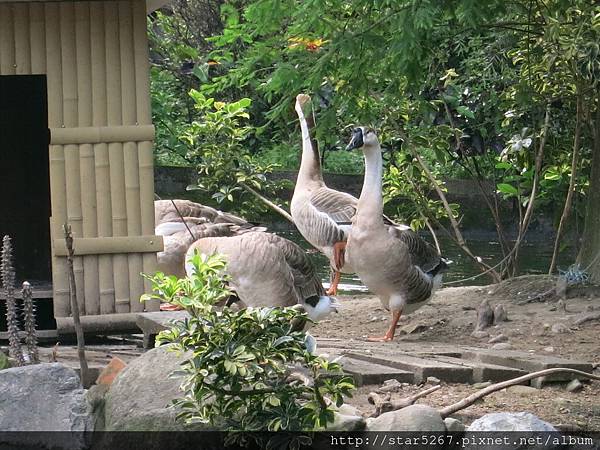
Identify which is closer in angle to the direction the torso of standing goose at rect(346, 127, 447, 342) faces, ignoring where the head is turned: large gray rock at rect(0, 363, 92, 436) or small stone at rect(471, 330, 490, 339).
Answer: the large gray rock

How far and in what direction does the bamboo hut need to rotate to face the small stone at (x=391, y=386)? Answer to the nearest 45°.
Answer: approximately 45° to its left

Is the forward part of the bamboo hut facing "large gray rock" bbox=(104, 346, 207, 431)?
yes

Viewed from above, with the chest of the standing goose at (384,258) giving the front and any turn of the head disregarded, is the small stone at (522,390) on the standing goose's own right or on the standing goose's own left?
on the standing goose's own left

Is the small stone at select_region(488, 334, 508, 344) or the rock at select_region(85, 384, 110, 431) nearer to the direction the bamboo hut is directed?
the rock

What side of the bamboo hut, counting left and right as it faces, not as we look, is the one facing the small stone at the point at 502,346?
left

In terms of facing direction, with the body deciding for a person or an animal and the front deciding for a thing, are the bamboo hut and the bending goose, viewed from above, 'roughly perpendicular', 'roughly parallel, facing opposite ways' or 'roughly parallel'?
roughly perpendicular
